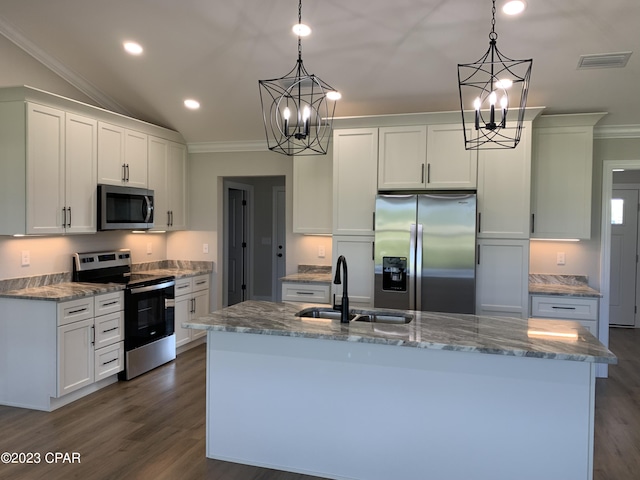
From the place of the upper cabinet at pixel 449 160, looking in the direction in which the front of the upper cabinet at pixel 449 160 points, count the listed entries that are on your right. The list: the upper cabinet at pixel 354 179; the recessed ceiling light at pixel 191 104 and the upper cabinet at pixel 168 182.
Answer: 3

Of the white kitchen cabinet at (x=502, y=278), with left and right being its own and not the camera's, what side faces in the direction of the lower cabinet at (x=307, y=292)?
right

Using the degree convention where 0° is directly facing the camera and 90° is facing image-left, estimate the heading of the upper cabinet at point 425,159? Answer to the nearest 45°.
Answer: approximately 0°

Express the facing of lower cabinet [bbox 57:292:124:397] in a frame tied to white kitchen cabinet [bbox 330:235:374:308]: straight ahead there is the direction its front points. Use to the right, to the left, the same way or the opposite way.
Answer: to the left

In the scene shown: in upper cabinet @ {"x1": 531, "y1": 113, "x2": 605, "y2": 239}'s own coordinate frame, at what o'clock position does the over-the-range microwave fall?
The over-the-range microwave is roughly at 2 o'clock from the upper cabinet.

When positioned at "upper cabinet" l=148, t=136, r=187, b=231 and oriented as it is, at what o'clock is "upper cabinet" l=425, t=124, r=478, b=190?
"upper cabinet" l=425, t=124, r=478, b=190 is roughly at 12 o'clock from "upper cabinet" l=148, t=136, r=187, b=231.
